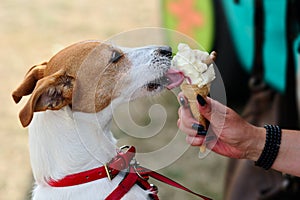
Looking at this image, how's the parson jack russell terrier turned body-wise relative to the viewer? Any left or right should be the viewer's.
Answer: facing to the right of the viewer
